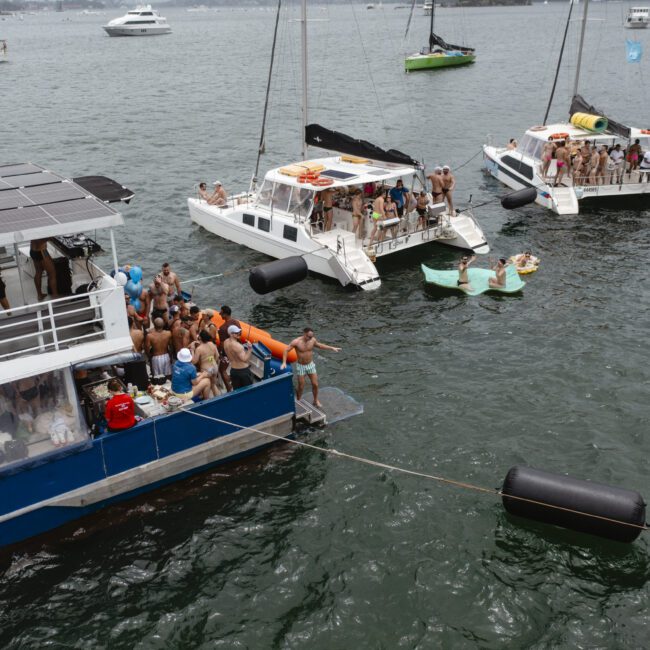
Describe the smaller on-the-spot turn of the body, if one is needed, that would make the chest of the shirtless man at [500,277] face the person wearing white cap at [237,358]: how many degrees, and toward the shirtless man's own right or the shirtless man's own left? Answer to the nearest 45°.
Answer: approximately 45° to the shirtless man's own left

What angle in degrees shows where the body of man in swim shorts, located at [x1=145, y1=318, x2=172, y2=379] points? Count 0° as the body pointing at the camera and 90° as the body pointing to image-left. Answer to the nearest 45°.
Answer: approximately 180°

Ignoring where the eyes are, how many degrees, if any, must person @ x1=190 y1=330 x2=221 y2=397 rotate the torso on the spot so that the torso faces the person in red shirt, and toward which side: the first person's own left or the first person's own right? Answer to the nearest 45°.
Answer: approximately 90° to the first person's own left

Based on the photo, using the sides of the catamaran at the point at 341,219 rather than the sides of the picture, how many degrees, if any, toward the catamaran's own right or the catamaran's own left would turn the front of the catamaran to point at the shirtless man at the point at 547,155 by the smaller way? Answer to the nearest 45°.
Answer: approximately 90° to the catamaran's own right

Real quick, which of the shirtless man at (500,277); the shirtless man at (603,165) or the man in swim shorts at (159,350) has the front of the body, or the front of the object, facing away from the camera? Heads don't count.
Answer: the man in swim shorts
